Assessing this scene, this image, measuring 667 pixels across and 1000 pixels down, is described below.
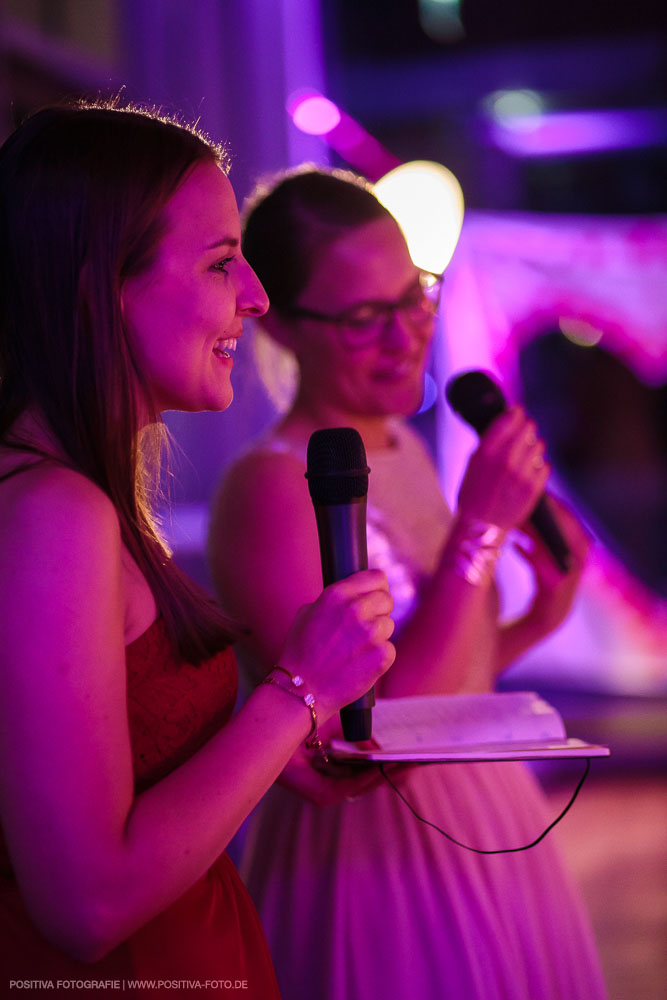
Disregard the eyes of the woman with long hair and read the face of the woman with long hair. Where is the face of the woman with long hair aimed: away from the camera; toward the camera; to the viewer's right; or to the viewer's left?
to the viewer's right

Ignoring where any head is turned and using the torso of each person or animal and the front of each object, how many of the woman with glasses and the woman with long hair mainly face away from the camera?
0

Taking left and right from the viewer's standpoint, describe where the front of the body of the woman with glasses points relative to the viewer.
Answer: facing the viewer and to the right of the viewer

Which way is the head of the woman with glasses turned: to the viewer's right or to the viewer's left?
to the viewer's right

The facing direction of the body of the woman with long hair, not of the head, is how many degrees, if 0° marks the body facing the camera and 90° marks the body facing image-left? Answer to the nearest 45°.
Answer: approximately 270°

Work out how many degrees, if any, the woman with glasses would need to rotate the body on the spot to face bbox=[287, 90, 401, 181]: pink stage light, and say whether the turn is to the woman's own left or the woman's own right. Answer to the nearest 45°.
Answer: approximately 135° to the woman's own left

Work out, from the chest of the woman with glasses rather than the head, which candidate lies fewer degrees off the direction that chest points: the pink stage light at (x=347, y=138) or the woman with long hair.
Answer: the woman with long hair

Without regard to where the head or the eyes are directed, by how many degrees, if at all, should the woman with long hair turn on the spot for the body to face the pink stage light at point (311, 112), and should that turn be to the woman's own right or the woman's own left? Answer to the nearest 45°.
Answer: approximately 90° to the woman's own left

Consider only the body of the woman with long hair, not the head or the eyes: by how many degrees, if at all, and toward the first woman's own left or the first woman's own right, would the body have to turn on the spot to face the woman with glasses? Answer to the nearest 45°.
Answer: approximately 45° to the first woman's own left
